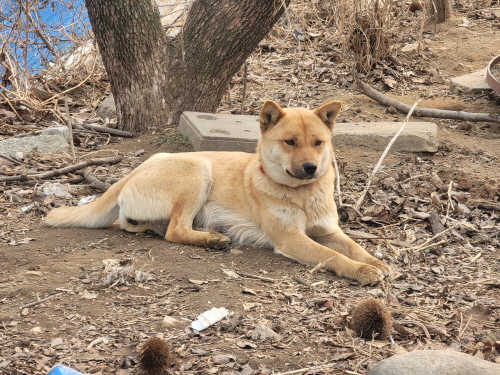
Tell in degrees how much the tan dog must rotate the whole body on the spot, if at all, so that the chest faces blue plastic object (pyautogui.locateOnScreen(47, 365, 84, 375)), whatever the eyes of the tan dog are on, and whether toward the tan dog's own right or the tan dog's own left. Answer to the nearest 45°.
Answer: approximately 90° to the tan dog's own right

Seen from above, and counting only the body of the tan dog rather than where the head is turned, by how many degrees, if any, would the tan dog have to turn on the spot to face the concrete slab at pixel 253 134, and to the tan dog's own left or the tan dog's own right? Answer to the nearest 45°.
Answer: approximately 135° to the tan dog's own left

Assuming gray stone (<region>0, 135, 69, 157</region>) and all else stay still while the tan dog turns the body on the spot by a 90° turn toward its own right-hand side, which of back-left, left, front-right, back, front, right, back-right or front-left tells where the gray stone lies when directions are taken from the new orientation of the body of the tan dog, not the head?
right

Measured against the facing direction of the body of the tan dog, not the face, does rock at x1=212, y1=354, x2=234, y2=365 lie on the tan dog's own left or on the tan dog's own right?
on the tan dog's own right

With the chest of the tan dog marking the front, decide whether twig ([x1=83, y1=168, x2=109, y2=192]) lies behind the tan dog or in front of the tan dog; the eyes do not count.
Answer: behind

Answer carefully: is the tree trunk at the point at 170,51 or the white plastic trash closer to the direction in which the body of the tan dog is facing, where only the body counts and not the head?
the white plastic trash

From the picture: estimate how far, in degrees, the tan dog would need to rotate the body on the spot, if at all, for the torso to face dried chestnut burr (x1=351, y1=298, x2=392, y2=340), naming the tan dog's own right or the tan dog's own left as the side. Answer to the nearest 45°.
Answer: approximately 45° to the tan dog's own right

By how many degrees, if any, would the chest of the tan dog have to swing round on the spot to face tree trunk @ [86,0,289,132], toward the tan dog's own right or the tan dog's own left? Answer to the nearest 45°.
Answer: approximately 135° to the tan dog's own left

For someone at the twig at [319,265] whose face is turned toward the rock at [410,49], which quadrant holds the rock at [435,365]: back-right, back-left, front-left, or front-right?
back-right

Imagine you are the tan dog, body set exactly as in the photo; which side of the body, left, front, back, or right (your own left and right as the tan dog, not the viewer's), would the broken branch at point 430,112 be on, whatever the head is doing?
left

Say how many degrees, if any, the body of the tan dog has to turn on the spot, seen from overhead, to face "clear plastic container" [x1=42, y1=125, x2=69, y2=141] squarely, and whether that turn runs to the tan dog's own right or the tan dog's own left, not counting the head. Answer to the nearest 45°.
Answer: approximately 180°

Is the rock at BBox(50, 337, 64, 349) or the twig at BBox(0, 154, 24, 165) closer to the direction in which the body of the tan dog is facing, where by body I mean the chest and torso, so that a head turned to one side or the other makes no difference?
the rock

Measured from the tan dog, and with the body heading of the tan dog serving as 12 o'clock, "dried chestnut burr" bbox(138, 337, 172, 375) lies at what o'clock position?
The dried chestnut burr is roughly at 2 o'clock from the tan dog.

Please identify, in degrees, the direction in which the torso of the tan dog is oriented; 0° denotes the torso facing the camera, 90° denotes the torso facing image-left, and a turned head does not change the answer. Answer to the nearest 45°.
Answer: approximately 315°

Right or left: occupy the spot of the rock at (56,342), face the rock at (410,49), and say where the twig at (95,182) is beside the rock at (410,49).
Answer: left

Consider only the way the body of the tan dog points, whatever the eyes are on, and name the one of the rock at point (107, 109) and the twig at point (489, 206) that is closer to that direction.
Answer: the twig
